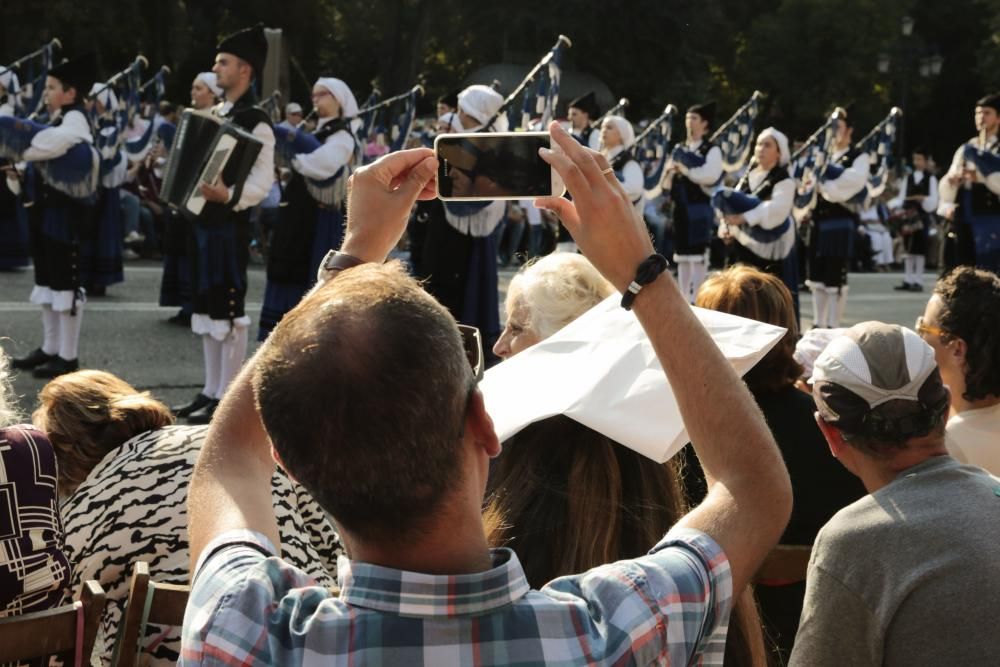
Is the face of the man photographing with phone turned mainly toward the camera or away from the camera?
away from the camera

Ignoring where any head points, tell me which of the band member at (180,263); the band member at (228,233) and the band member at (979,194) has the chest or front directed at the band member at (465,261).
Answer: the band member at (979,194)

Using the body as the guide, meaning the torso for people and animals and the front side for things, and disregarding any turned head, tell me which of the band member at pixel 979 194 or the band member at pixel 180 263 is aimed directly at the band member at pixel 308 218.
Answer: the band member at pixel 979 194

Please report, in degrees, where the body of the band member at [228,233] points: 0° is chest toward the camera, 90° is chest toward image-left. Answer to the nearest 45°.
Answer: approximately 90°

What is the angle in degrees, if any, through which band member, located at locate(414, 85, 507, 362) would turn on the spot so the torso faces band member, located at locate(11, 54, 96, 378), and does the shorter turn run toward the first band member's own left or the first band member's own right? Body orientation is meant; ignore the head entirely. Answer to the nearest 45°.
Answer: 0° — they already face them

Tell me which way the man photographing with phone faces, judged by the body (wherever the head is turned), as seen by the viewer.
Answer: away from the camera

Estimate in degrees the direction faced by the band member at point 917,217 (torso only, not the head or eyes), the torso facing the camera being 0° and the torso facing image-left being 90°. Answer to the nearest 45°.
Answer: approximately 45°

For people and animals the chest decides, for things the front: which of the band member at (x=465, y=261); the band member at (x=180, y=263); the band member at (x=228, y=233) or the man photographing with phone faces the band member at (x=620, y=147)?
the man photographing with phone

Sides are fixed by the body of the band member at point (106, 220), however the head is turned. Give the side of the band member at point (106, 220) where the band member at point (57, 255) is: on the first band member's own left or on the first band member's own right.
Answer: on the first band member's own left

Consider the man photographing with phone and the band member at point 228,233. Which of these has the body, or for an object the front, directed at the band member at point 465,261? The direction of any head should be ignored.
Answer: the man photographing with phone

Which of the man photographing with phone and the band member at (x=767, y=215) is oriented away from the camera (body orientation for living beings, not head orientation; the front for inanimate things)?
the man photographing with phone
